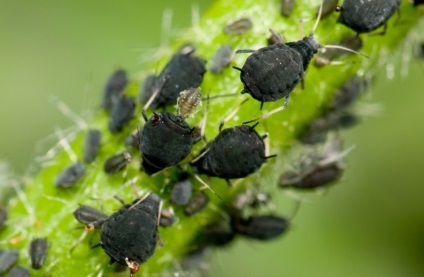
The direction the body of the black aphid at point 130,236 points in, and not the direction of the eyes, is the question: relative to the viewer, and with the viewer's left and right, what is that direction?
facing away from the viewer and to the right of the viewer

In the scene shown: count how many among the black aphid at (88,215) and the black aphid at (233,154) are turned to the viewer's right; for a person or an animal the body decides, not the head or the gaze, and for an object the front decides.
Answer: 1

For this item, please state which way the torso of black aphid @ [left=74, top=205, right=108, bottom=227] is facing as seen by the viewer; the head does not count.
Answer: to the viewer's right

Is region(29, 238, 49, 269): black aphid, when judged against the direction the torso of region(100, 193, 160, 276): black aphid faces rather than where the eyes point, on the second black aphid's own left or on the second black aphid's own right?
on the second black aphid's own left
